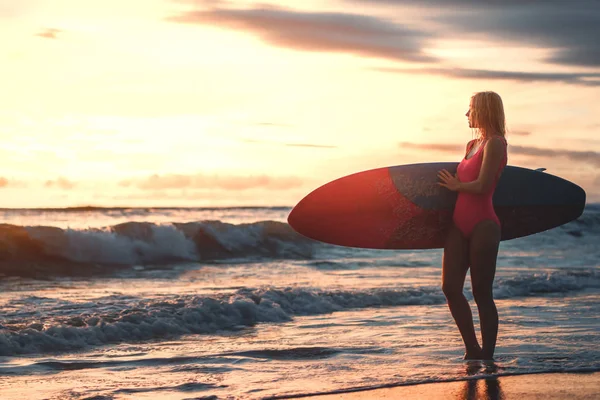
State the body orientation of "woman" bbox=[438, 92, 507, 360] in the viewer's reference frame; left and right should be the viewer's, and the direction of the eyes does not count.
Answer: facing the viewer and to the left of the viewer

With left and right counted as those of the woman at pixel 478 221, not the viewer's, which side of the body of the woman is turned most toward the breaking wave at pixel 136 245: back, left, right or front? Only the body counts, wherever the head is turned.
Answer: right

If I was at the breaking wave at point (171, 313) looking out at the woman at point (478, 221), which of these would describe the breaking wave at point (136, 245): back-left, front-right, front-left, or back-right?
back-left

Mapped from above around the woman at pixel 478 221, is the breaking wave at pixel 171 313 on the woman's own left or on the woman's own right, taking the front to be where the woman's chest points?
on the woman's own right

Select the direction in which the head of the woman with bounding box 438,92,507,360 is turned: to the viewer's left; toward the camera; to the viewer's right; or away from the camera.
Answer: to the viewer's left
